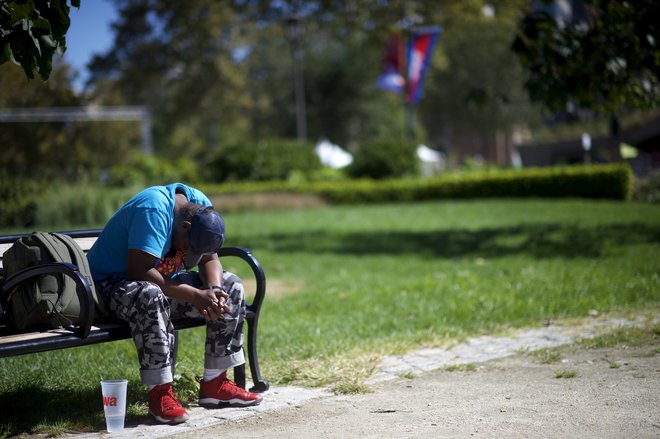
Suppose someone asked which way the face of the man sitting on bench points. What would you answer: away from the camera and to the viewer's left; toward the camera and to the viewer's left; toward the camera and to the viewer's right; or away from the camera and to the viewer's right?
toward the camera and to the viewer's right

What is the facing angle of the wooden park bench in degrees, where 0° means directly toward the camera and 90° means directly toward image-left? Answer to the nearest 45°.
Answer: approximately 315°

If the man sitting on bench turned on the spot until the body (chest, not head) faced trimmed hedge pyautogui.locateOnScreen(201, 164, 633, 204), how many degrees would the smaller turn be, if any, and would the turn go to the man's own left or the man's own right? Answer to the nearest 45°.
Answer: approximately 90° to the man's own left

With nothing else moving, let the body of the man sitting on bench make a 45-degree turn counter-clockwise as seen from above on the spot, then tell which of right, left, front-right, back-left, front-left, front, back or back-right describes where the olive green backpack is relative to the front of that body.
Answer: back

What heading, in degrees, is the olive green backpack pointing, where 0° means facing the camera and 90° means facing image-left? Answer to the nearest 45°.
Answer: approximately 45°
